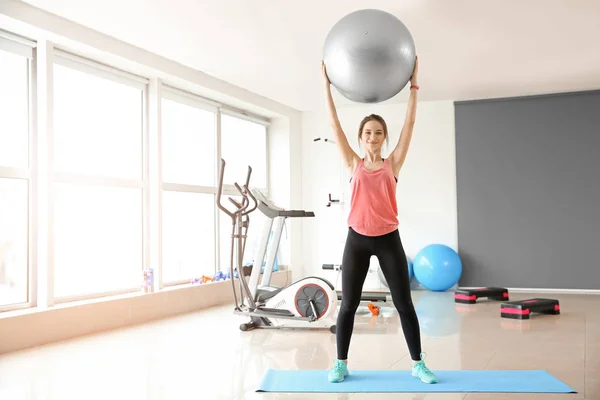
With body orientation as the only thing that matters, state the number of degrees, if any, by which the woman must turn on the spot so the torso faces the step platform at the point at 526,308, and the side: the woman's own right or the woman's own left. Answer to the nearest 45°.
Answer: approximately 135° to the woman's own left

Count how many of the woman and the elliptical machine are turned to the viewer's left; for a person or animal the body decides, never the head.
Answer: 1

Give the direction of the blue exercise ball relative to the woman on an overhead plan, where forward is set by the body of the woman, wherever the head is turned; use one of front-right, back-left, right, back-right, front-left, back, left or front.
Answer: back

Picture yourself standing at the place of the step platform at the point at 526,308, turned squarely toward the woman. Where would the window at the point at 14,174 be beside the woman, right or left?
right

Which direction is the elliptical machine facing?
to the viewer's left

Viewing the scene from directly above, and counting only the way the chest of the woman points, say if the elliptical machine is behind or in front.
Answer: behind

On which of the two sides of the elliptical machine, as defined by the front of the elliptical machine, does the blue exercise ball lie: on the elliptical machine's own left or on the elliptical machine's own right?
on the elliptical machine's own right

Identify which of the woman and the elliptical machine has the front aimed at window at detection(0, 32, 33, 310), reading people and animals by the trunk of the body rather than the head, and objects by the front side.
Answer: the elliptical machine
